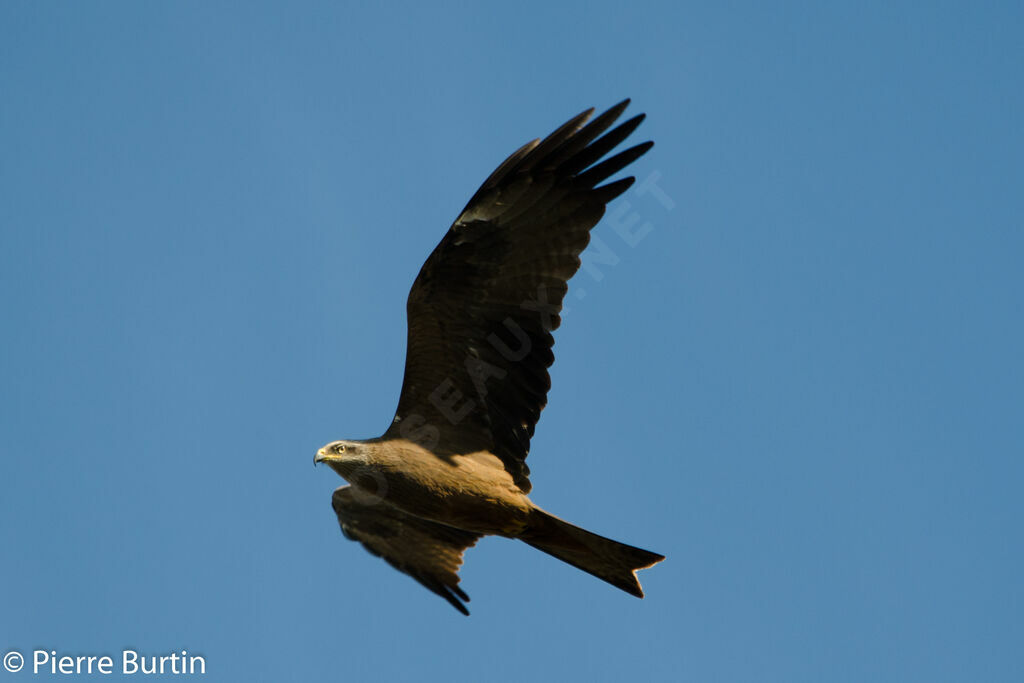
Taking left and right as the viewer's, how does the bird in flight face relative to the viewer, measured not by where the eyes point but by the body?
facing to the left of the viewer
